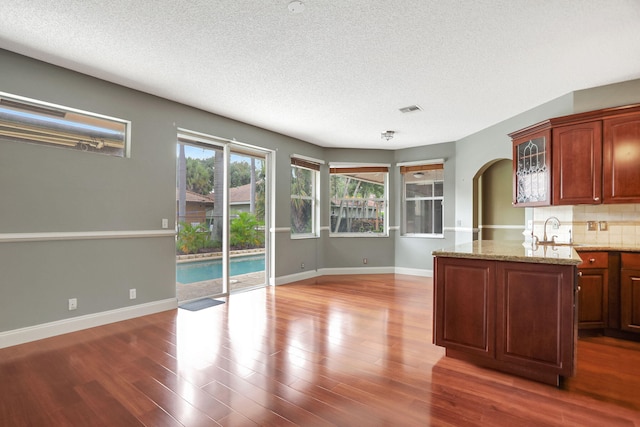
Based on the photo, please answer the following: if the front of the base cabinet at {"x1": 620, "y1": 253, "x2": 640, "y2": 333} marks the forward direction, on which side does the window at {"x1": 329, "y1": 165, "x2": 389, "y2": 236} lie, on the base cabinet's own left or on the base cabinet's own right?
on the base cabinet's own right

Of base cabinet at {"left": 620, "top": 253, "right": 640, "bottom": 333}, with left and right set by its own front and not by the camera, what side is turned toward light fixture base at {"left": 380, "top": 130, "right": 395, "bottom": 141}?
right

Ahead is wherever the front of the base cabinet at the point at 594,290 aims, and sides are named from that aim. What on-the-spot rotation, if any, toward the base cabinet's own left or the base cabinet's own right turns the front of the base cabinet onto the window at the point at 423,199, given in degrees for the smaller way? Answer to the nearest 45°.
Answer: approximately 135° to the base cabinet's own right

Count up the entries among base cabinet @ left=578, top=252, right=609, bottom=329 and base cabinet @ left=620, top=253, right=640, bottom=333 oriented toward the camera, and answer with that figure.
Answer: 2

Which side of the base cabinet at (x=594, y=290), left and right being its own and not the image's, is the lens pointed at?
front

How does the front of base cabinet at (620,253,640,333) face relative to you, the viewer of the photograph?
facing the viewer

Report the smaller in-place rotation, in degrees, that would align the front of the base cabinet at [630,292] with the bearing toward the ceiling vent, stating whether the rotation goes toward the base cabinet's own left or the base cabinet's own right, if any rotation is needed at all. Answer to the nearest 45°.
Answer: approximately 90° to the base cabinet's own right

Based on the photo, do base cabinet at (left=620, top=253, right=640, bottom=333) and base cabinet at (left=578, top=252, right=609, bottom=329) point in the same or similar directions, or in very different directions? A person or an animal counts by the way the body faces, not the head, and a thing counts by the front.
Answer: same or similar directions

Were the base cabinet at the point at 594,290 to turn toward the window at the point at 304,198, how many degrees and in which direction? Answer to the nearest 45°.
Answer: approximately 90° to its right

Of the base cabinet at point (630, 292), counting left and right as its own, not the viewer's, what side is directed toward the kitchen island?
front

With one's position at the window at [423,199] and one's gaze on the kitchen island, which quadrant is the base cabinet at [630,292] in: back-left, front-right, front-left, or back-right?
front-left

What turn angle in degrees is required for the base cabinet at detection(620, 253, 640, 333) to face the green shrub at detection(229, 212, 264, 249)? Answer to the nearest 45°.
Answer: approximately 90° to its right

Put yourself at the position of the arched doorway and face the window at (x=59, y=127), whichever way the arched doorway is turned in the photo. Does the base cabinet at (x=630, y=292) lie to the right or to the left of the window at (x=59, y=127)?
left
